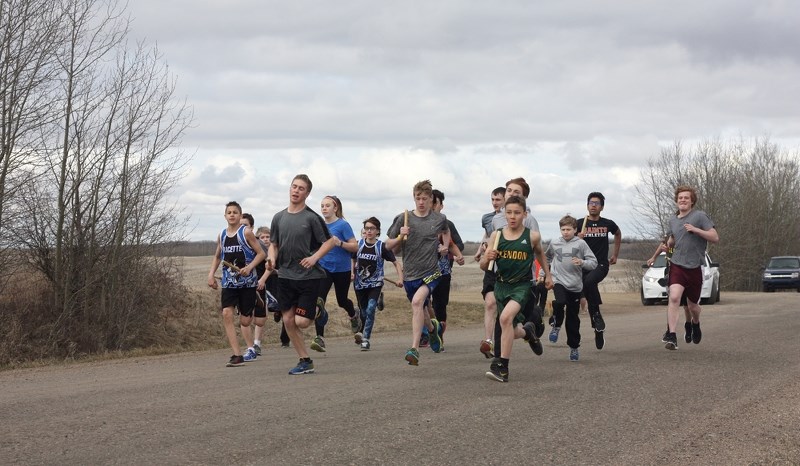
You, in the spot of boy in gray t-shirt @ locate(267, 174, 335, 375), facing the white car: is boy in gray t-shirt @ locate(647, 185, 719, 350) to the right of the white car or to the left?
right

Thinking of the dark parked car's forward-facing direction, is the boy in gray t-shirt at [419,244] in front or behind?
in front

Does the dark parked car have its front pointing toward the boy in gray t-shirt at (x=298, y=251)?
yes

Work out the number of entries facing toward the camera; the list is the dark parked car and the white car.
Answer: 2

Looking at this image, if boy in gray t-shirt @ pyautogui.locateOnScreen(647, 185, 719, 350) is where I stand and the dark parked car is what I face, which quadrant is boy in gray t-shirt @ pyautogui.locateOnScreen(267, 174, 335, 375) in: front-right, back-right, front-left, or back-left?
back-left

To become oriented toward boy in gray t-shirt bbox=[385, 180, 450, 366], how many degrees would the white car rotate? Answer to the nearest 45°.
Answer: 0° — it already faces them

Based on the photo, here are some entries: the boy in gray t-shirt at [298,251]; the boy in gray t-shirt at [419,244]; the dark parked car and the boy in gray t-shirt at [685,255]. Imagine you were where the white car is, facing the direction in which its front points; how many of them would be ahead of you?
3

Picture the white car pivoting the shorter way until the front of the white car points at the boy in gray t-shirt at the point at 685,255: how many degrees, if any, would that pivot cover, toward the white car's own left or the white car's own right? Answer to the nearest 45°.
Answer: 0° — it already faces them

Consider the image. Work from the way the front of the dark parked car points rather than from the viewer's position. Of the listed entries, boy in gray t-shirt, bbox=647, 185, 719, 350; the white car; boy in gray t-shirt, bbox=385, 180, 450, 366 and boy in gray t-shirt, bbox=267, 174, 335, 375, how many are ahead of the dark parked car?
4

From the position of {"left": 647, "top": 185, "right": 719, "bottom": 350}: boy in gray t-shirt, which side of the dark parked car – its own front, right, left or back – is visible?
front

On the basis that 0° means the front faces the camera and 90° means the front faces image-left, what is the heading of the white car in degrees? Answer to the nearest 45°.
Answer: approximately 0°

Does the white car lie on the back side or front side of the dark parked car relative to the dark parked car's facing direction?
on the front side

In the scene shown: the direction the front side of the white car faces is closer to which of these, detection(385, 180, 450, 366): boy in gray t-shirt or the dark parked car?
the boy in gray t-shirt
